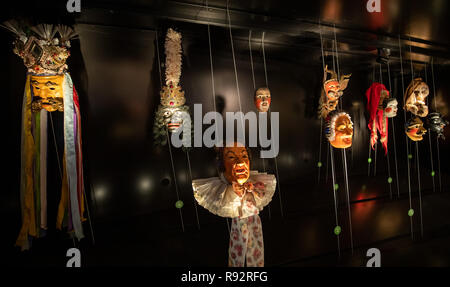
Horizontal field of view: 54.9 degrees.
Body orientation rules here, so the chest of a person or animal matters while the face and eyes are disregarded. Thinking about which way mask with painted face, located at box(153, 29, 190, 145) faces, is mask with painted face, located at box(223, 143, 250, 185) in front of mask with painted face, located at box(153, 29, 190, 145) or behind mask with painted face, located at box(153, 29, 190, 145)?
in front

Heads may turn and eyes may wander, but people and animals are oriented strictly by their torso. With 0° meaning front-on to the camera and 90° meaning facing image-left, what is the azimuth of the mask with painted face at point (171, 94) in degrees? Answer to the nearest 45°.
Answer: approximately 0°

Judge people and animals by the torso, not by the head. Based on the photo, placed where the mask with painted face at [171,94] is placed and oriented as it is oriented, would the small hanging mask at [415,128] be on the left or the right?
on its left
